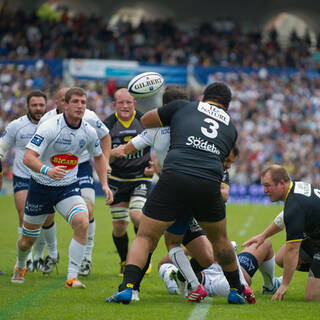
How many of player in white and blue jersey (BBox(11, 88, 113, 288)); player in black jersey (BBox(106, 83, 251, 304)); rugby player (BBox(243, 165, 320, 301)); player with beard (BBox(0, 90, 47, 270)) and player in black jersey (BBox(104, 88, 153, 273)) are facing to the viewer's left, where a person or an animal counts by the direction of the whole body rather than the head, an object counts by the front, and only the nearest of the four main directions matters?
1

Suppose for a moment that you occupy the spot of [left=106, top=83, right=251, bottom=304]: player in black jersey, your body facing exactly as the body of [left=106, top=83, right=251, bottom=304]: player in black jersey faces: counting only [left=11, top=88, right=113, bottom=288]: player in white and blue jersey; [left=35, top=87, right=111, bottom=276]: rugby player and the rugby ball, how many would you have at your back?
0

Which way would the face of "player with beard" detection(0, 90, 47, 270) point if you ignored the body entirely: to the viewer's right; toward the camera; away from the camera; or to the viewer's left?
toward the camera

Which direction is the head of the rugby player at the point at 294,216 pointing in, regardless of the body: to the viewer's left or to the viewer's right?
to the viewer's left

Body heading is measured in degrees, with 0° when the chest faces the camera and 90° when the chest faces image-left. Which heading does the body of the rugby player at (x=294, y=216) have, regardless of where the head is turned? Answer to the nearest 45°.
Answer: approximately 90°

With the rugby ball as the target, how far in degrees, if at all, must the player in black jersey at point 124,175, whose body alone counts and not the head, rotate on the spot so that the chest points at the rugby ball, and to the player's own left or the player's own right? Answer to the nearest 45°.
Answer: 0° — they already face it

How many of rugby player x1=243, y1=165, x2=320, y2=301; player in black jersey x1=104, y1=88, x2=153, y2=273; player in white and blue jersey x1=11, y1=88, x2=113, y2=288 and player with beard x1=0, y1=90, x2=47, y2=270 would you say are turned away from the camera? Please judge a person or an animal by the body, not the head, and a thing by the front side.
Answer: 0

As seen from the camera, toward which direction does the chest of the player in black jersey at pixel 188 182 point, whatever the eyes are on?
away from the camera

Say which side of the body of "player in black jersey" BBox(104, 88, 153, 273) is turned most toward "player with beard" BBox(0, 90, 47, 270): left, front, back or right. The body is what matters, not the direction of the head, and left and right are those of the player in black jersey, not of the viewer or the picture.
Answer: right

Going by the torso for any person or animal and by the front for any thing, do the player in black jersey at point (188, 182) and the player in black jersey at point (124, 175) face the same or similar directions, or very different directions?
very different directions

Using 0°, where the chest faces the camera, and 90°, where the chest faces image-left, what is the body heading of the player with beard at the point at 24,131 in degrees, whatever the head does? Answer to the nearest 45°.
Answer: approximately 315°

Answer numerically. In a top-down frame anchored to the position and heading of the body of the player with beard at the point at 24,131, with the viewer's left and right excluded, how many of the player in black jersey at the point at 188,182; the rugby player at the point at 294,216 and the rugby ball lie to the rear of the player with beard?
0

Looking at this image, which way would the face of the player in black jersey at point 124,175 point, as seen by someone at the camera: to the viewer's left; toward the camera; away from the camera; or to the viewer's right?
toward the camera

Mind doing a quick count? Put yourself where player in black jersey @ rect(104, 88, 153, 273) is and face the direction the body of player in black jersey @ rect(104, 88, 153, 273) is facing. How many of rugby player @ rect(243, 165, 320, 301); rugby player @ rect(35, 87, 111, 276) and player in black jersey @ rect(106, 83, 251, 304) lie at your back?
0

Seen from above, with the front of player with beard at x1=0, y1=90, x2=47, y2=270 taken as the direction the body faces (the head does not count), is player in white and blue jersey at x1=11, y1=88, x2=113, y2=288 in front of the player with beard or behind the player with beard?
in front

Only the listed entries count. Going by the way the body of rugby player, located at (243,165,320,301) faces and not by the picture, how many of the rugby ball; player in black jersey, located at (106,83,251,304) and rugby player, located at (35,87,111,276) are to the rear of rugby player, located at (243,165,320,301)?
0

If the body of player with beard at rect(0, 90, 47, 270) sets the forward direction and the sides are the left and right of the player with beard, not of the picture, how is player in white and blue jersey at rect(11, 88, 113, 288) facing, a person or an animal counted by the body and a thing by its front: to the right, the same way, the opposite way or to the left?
the same way

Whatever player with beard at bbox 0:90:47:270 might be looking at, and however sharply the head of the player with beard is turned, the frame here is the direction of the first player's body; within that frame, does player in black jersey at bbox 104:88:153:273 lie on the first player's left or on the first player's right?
on the first player's left

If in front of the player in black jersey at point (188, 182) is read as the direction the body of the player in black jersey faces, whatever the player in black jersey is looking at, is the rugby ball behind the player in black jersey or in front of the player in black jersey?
in front

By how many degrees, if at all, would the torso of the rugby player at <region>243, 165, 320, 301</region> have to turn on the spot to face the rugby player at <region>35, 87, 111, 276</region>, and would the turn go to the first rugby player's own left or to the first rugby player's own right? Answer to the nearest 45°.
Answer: approximately 45° to the first rugby player's own right

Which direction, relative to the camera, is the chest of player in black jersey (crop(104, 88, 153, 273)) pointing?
toward the camera
